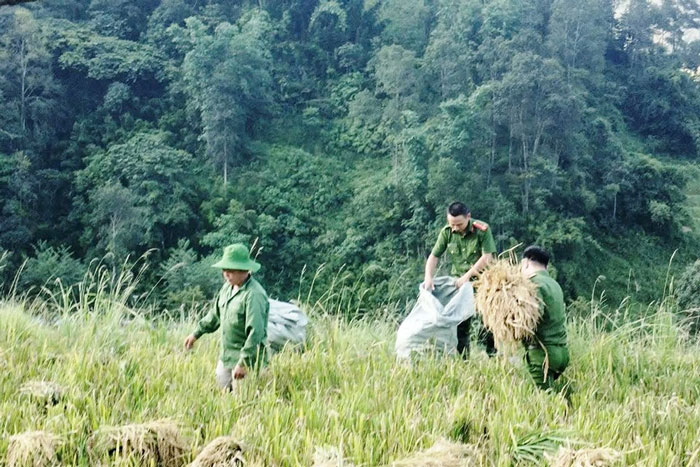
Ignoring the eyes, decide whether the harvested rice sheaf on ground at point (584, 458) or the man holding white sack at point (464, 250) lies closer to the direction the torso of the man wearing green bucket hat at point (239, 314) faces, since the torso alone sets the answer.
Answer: the harvested rice sheaf on ground

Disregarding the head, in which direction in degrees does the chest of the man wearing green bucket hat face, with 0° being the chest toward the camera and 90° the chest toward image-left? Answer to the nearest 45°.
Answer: approximately 45°

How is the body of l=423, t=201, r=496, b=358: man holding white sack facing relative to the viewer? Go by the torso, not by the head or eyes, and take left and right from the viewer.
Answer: facing the viewer and to the left of the viewer

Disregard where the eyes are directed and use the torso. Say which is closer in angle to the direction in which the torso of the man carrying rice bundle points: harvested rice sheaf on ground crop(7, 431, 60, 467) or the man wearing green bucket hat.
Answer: the man wearing green bucket hat

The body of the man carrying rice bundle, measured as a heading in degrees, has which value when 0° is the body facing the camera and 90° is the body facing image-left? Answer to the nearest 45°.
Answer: approximately 90°

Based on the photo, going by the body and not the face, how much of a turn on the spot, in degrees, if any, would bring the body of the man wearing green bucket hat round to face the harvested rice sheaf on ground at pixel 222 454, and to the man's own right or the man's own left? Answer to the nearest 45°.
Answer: approximately 45° to the man's own left

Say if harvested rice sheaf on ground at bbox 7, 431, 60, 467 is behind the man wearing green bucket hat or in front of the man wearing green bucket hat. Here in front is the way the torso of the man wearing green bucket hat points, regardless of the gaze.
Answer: in front

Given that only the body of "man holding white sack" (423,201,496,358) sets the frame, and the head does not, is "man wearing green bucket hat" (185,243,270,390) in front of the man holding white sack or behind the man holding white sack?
in front

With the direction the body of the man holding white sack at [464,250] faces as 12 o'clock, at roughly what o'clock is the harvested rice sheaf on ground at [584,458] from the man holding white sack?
The harvested rice sheaf on ground is roughly at 10 o'clock from the man holding white sack.

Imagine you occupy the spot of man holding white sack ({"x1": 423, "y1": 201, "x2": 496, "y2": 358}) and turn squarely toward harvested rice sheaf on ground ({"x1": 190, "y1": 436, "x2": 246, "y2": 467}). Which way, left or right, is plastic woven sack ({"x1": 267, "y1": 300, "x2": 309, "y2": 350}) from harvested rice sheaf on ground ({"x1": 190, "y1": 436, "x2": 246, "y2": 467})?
right

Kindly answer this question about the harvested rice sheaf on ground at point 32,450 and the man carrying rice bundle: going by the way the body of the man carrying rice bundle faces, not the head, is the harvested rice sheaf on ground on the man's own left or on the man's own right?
on the man's own left

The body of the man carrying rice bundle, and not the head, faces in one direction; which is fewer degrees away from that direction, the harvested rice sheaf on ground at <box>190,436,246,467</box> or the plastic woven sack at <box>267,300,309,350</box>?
the plastic woven sack

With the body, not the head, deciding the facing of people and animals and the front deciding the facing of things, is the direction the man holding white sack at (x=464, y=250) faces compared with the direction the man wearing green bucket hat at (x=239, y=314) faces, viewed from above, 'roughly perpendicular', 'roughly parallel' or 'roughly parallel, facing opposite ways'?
roughly parallel

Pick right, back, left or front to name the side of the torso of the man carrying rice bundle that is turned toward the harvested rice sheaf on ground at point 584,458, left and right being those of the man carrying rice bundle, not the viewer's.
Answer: left
